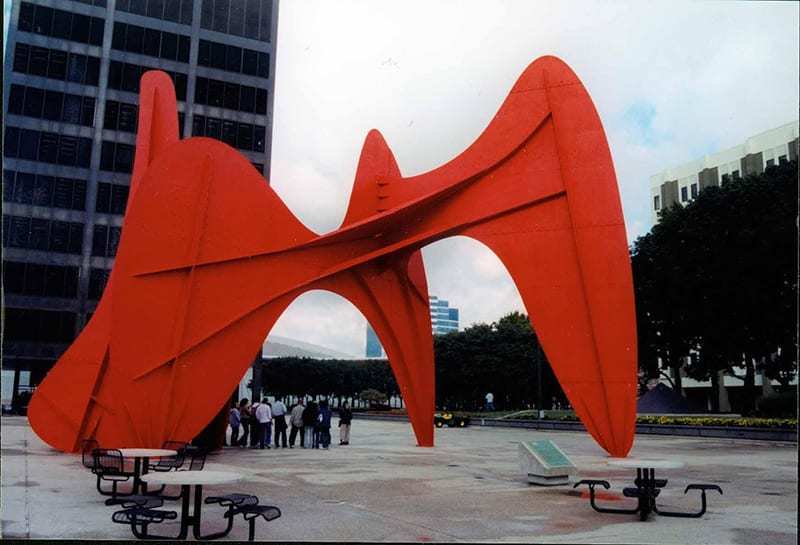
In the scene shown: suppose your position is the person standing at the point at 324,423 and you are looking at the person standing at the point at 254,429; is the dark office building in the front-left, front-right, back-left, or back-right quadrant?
front-right
